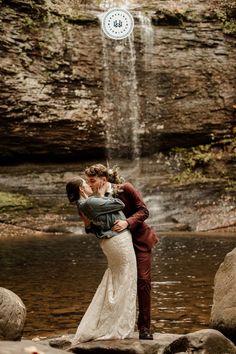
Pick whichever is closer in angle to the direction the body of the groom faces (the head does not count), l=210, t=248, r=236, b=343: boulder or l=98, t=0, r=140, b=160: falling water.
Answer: the falling water

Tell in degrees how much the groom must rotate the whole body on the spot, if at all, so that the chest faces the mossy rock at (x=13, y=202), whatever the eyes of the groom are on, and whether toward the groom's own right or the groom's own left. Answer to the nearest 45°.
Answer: approximately 90° to the groom's own right

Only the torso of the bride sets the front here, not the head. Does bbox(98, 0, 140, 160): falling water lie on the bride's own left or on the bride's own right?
on the bride's own left

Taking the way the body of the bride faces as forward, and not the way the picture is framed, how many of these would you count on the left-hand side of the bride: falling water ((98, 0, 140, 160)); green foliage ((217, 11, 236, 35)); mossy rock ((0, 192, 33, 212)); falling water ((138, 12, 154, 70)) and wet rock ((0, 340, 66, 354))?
4

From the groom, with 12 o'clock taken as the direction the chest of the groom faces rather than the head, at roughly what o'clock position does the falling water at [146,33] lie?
The falling water is roughly at 3 o'clock from the groom.

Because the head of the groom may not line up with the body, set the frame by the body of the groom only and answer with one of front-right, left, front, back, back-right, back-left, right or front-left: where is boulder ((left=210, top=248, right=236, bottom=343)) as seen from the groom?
back

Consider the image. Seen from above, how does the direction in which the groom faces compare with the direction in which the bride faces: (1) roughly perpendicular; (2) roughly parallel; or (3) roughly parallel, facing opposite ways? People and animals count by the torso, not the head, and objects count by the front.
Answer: roughly parallel, facing opposite ways

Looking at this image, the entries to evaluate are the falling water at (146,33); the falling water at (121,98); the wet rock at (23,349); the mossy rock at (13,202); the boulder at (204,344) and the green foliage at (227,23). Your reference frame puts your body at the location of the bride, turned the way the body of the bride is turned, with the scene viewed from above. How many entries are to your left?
4

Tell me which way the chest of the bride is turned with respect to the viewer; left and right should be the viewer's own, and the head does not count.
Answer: facing to the right of the viewer

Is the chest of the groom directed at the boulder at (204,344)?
no

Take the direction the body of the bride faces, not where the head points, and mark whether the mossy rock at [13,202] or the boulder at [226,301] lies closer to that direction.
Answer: the boulder

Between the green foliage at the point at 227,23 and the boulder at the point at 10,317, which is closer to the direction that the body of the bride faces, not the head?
the green foliage

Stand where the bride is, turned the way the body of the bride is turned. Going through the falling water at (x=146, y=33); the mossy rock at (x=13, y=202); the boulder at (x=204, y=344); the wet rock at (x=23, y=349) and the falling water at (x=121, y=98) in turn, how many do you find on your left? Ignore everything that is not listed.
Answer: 3

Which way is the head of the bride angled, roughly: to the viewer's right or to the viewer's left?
to the viewer's right

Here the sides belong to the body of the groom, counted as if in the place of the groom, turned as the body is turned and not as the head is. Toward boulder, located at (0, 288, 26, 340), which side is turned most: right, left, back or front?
front

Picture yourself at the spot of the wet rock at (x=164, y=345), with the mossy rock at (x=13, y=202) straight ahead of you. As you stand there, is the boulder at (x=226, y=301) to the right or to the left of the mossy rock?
right

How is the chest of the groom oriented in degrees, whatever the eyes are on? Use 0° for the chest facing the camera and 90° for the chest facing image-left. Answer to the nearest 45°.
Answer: approximately 90°
